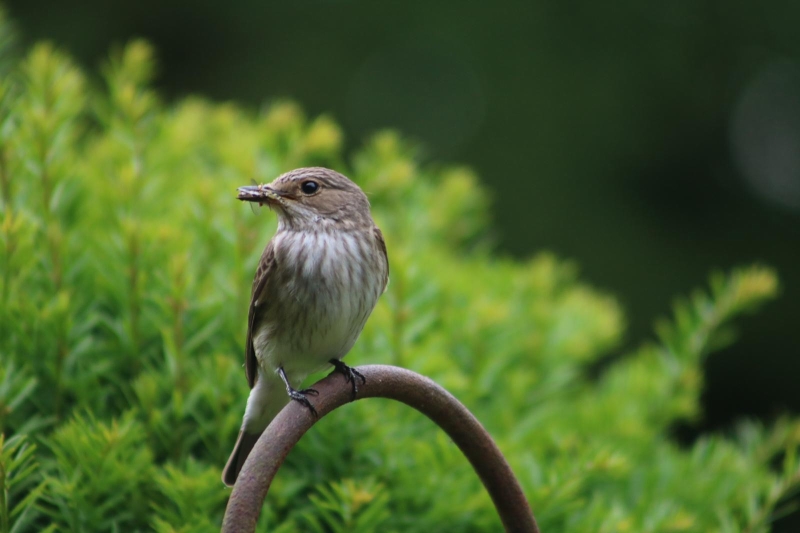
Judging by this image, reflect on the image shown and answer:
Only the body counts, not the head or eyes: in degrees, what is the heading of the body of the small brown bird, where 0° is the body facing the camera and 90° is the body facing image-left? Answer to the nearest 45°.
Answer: approximately 315°
